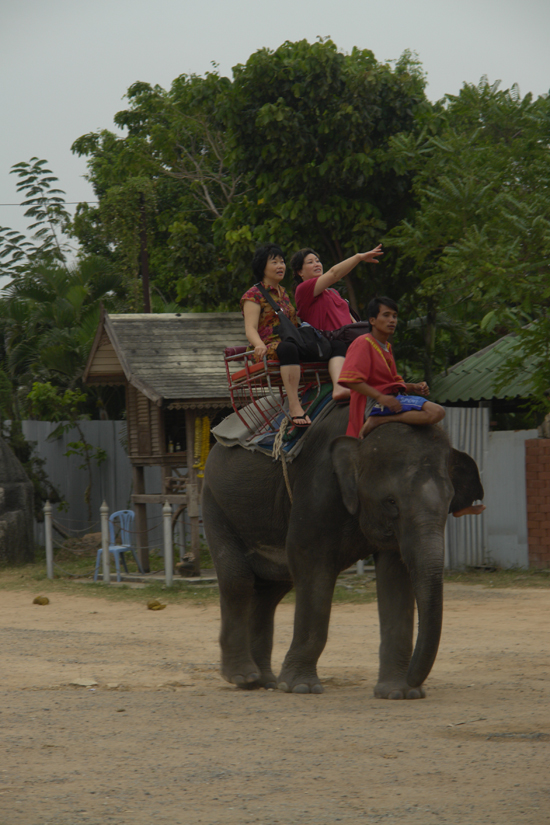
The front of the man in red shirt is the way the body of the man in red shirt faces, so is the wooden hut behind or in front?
behind

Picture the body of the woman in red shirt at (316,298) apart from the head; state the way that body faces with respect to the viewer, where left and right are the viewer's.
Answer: facing the viewer and to the right of the viewer

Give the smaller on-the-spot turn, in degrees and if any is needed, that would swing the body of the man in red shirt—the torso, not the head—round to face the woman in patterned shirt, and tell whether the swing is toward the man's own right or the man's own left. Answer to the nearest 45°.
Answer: approximately 180°

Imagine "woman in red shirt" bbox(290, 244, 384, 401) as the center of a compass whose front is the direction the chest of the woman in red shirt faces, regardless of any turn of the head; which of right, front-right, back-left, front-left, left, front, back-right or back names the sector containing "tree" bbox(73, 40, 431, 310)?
back-left

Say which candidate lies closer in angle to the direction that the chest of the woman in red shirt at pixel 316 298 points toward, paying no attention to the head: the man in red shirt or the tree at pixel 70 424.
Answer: the man in red shirt

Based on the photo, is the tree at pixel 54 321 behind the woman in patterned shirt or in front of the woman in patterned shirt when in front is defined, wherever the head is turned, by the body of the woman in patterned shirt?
behind

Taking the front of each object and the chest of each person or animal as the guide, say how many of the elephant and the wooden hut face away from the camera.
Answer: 0

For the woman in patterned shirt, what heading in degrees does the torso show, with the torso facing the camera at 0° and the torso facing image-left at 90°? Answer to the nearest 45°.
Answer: approximately 315°

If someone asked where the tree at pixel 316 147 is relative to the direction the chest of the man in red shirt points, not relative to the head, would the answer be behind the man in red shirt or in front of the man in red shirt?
behind
